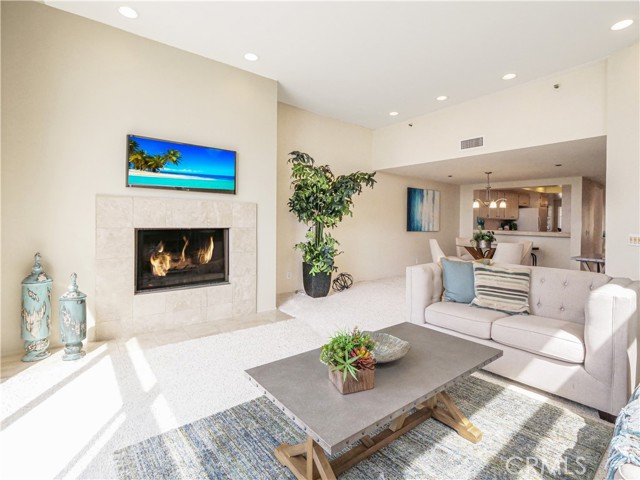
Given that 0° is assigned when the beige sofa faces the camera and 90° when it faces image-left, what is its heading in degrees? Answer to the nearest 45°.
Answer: approximately 45°

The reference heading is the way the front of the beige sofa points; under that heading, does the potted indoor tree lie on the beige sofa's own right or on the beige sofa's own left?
on the beige sofa's own right

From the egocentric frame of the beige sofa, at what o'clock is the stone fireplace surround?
The stone fireplace surround is roughly at 1 o'clock from the beige sofa.

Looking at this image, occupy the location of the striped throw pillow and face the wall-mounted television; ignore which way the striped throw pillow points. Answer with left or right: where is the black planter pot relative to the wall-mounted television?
right

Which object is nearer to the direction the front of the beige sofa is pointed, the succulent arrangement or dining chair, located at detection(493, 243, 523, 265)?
the succulent arrangement

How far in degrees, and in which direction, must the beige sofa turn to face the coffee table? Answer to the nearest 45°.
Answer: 0° — it already faces it

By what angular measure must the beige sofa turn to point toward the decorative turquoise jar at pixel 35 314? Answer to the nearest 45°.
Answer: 0° — it already faces it

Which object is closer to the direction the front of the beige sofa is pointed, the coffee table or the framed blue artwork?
the coffee table

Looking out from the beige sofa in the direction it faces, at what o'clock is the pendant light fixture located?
The pendant light fixture is roughly at 4 o'clock from the beige sofa.

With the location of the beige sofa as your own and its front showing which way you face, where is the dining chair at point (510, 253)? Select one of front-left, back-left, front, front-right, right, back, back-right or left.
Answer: back-right

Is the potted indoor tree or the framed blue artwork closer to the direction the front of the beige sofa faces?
the potted indoor tree

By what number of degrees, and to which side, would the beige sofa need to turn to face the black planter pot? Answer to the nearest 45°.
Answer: approximately 90° to its right

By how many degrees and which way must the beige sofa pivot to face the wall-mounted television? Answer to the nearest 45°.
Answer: approximately 45° to its right
